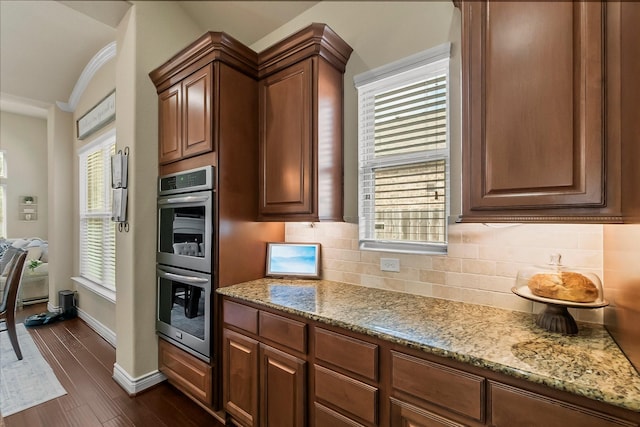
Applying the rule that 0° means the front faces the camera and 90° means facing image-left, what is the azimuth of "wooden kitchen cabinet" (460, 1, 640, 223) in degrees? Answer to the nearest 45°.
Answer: approximately 0°

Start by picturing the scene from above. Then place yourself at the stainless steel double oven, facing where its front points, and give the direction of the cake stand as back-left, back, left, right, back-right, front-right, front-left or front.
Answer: left

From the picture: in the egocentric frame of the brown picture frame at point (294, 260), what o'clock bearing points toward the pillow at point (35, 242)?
The pillow is roughly at 4 o'clock from the brown picture frame.

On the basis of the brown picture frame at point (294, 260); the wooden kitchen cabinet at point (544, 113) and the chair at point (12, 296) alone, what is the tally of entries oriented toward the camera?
2

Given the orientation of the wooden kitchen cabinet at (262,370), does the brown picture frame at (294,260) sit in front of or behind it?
behind

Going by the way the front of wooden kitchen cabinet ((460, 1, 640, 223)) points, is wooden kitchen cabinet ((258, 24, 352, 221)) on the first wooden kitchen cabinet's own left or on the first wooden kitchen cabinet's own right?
on the first wooden kitchen cabinet's own right
